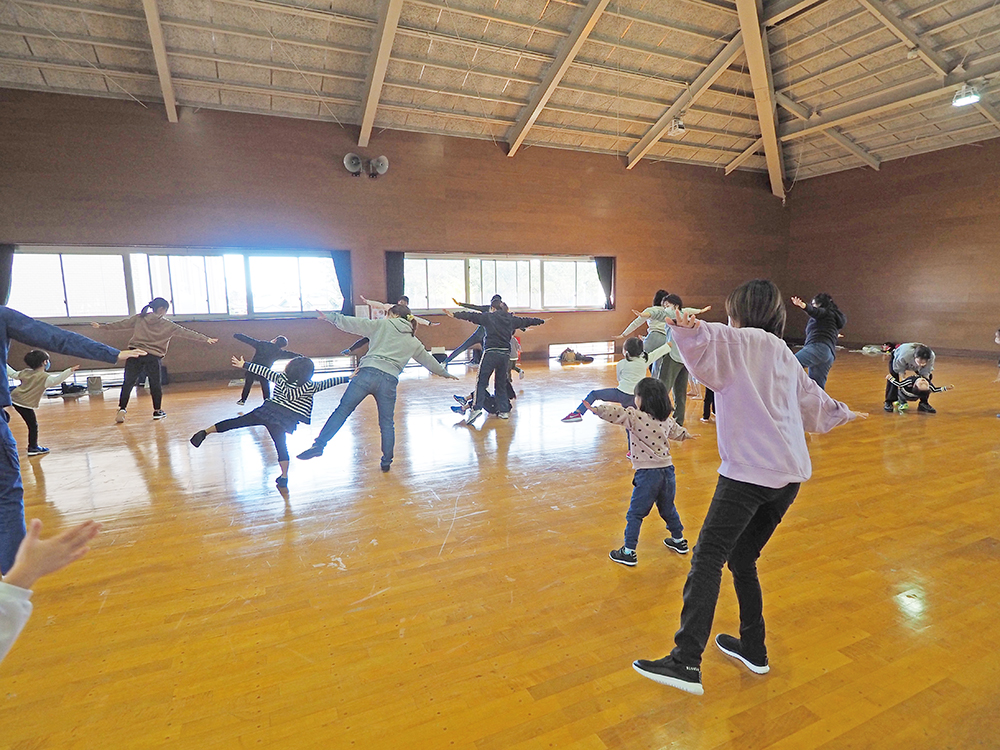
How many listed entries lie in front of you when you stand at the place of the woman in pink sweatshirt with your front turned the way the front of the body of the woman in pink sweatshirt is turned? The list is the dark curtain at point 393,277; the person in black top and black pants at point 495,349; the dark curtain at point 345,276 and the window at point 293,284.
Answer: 4

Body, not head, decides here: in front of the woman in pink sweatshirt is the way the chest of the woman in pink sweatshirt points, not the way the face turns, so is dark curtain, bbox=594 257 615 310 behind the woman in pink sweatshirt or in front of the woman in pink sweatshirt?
in front

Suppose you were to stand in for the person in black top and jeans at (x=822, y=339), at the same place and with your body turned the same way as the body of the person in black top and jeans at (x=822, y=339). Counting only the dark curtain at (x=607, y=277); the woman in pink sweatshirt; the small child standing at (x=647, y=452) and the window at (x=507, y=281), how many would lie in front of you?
2

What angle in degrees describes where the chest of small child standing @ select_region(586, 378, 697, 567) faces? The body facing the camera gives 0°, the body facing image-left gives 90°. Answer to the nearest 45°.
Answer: approximately 135°

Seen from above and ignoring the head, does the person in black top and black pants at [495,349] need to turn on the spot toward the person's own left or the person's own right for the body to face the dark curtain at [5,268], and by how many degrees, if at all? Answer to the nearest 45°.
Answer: approximately 90° to the person's own left

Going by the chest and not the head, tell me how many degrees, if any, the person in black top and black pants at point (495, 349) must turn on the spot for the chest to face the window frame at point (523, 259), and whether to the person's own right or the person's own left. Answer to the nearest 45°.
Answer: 0° — they already face it

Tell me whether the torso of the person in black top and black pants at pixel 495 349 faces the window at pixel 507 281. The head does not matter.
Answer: yes

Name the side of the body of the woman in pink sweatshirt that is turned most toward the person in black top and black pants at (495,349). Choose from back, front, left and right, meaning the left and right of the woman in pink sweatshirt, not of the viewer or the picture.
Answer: front

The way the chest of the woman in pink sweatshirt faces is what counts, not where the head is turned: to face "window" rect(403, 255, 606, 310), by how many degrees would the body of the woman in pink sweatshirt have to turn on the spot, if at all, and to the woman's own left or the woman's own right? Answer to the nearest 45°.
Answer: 0° — they already face it

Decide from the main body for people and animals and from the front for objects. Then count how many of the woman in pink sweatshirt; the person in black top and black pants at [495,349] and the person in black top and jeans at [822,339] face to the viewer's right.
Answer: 0

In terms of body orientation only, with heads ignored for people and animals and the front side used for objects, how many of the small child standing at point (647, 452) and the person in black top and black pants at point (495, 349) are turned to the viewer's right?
0
